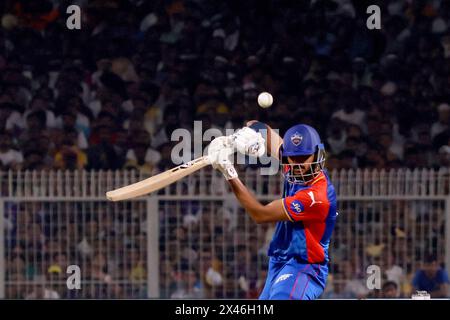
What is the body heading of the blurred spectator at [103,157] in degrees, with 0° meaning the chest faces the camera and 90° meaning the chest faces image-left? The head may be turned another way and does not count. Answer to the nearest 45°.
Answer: approximately 0°

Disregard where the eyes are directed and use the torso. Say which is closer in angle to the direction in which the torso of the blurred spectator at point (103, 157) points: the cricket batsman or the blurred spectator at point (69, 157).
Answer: the cricket batsman
